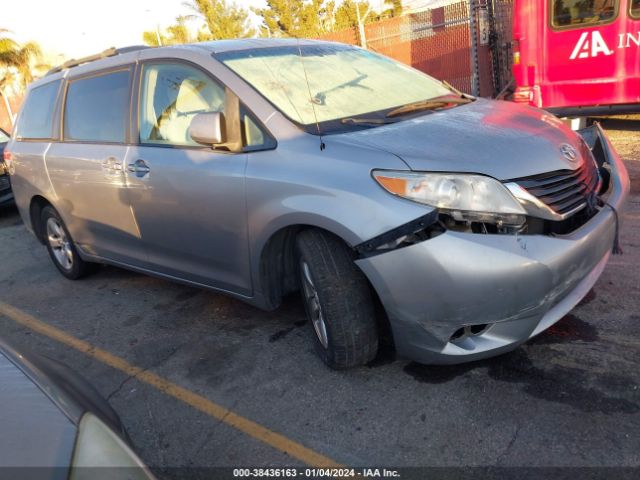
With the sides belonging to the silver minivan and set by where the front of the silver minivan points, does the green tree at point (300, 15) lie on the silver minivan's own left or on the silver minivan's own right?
on the silver minivan's own left

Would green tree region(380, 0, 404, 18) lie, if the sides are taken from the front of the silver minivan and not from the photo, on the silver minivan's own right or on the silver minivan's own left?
on the silver minivan's own left

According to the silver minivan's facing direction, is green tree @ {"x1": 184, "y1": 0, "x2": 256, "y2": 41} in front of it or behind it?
behind

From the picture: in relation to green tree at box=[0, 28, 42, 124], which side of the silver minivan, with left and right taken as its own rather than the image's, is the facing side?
back

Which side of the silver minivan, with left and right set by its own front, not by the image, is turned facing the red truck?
left

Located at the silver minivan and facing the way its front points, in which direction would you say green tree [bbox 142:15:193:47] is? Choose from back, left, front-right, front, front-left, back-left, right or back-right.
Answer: back-left

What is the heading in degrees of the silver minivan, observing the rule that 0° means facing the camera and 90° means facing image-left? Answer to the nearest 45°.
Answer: approximately 315°

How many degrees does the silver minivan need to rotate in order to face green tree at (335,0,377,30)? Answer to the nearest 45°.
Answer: approximately 135° to its left

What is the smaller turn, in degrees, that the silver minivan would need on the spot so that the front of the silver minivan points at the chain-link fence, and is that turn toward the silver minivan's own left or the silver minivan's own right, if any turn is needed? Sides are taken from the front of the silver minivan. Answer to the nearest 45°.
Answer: approximately 135° to the silver minivan's own left

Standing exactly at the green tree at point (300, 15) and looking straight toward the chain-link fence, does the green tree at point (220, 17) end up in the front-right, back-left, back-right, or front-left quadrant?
back-right
